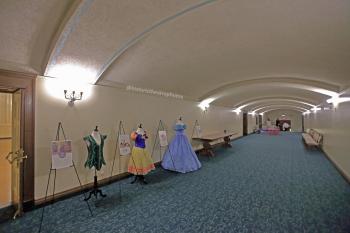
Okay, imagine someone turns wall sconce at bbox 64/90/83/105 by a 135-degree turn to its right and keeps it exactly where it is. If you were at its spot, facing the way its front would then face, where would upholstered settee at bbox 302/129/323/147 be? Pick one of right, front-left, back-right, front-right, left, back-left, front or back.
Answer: back

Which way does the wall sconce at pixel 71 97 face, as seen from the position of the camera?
facing the viewer and to the right of the viewer

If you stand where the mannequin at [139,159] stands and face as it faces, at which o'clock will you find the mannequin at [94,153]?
the mannequin at [94,153] is roughly at 3 o'clock from the mannequin at [139,159].

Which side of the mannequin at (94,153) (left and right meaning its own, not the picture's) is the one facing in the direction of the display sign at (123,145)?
left

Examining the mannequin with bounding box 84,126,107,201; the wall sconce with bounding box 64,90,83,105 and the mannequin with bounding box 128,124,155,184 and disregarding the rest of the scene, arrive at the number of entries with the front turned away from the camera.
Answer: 0

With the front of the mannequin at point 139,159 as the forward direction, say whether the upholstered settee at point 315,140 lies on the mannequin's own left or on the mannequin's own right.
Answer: on the mannequin's own left
